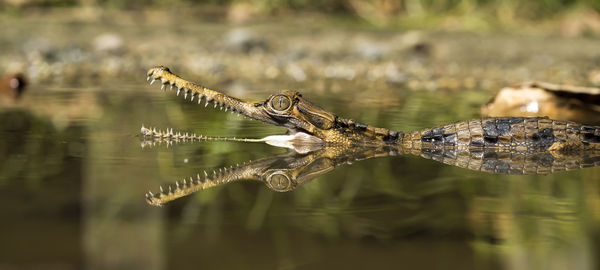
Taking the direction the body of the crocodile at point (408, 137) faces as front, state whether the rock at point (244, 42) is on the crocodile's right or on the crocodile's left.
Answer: on the crocodile's right

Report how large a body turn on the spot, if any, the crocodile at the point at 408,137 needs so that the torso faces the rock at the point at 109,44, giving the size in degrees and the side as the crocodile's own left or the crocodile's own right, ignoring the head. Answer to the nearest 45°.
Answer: approximately 45° to the crocodile's own right

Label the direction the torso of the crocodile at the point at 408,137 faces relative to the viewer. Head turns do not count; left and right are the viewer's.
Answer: facing to the left of the viewer
